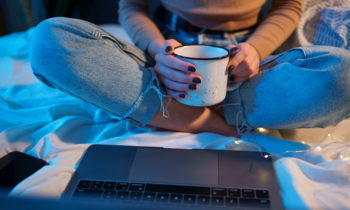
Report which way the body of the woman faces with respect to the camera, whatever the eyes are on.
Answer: toward the camera
